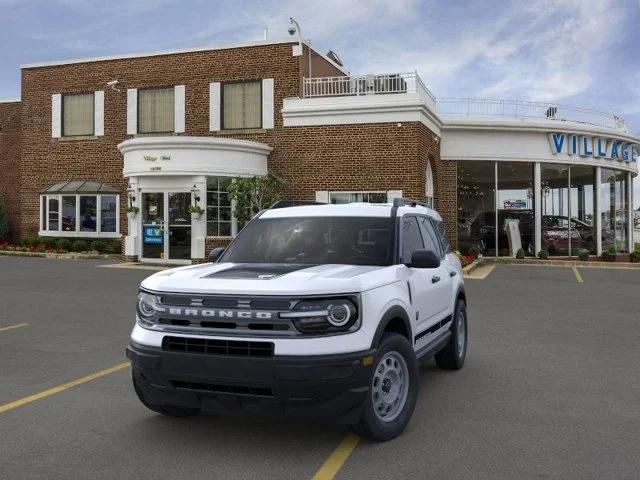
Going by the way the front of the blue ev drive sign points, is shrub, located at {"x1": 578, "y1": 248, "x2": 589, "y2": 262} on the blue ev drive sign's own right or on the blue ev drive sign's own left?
on the blue ev drive sign's own left

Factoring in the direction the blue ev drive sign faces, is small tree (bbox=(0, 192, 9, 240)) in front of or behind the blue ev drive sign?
behind

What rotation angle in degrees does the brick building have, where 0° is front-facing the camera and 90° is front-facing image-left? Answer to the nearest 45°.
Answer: approximately 0°

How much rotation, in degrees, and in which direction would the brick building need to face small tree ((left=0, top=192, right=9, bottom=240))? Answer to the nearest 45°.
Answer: approximately 90° to its right

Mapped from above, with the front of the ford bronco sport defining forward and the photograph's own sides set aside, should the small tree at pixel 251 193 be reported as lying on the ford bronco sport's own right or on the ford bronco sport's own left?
on the ford bronco sport's own right

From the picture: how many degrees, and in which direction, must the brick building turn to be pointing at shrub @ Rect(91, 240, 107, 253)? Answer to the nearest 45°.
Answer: approximately 90° to its right

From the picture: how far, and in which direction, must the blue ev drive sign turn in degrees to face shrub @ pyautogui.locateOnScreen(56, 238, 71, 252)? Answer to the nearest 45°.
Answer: approximately 135° to its right

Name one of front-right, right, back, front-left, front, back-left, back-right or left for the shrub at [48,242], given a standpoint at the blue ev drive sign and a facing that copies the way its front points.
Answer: back-right

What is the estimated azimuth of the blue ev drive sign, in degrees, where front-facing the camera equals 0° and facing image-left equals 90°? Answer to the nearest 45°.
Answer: approximately 0°
